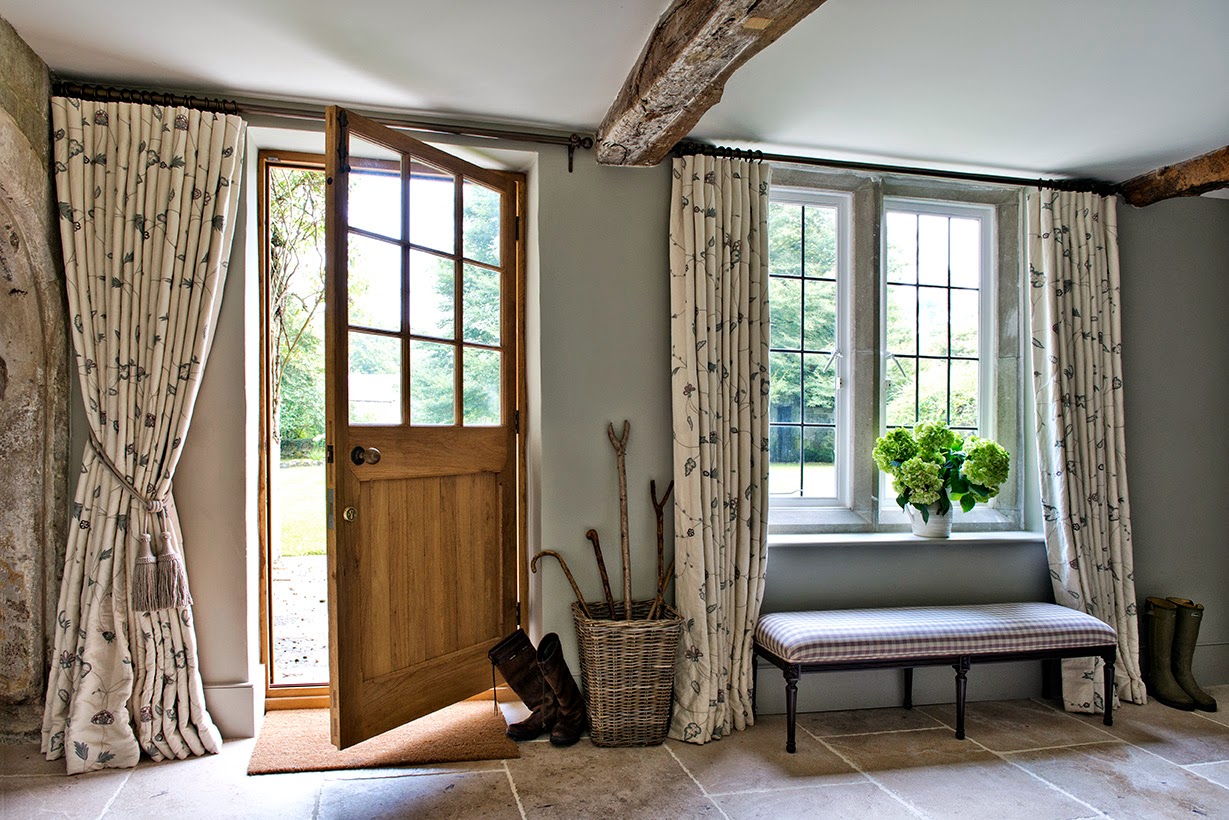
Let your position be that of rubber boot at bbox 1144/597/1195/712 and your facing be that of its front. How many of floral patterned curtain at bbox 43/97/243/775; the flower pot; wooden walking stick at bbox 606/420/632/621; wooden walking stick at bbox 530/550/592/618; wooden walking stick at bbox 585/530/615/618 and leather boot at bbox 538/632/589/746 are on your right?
6

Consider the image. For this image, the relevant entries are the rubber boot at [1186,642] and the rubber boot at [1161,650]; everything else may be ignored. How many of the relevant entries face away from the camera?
0

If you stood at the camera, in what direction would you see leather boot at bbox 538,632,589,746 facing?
facing the viewer and to the left of the viewer

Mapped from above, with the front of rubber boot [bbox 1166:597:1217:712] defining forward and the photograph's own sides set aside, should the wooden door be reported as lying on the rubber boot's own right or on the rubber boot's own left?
on the rubber boot's own right

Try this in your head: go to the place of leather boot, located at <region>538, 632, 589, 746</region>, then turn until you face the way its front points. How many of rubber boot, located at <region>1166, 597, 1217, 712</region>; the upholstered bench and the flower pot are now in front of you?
0

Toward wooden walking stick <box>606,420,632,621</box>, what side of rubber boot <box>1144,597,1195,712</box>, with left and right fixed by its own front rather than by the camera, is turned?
right

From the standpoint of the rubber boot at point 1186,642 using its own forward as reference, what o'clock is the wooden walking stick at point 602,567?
The wooden walking stick is roughly at 3 o'clock from the rubber boot.

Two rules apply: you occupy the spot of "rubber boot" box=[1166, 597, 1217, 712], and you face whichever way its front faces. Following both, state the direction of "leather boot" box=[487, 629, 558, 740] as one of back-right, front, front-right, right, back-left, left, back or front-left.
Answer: right

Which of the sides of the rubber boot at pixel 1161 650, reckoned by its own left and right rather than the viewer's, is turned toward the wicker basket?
right

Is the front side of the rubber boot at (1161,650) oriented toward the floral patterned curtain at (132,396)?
no

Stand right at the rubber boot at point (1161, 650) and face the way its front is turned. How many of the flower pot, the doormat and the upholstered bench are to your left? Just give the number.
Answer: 0

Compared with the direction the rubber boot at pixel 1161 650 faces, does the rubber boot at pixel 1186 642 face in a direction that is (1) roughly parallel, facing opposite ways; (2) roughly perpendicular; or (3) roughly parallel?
roughly parallel

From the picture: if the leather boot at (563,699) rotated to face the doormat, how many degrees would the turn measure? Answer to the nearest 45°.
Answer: approximately 45° to its right

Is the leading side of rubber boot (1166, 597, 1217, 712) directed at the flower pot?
no

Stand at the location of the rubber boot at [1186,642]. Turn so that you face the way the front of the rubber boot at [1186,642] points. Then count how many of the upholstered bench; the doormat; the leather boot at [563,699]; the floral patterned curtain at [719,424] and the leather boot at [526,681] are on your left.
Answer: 0
